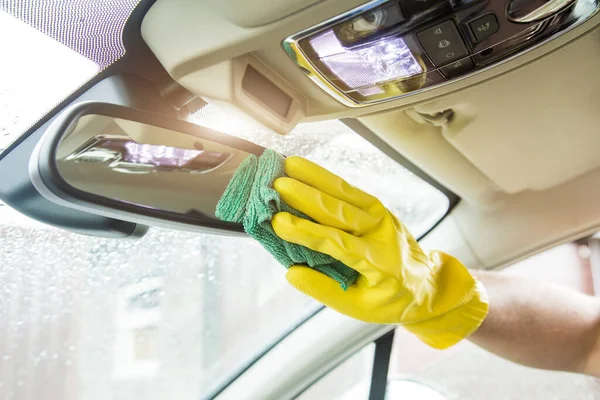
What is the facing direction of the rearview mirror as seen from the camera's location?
facing the viewer and to the right of the viewer
